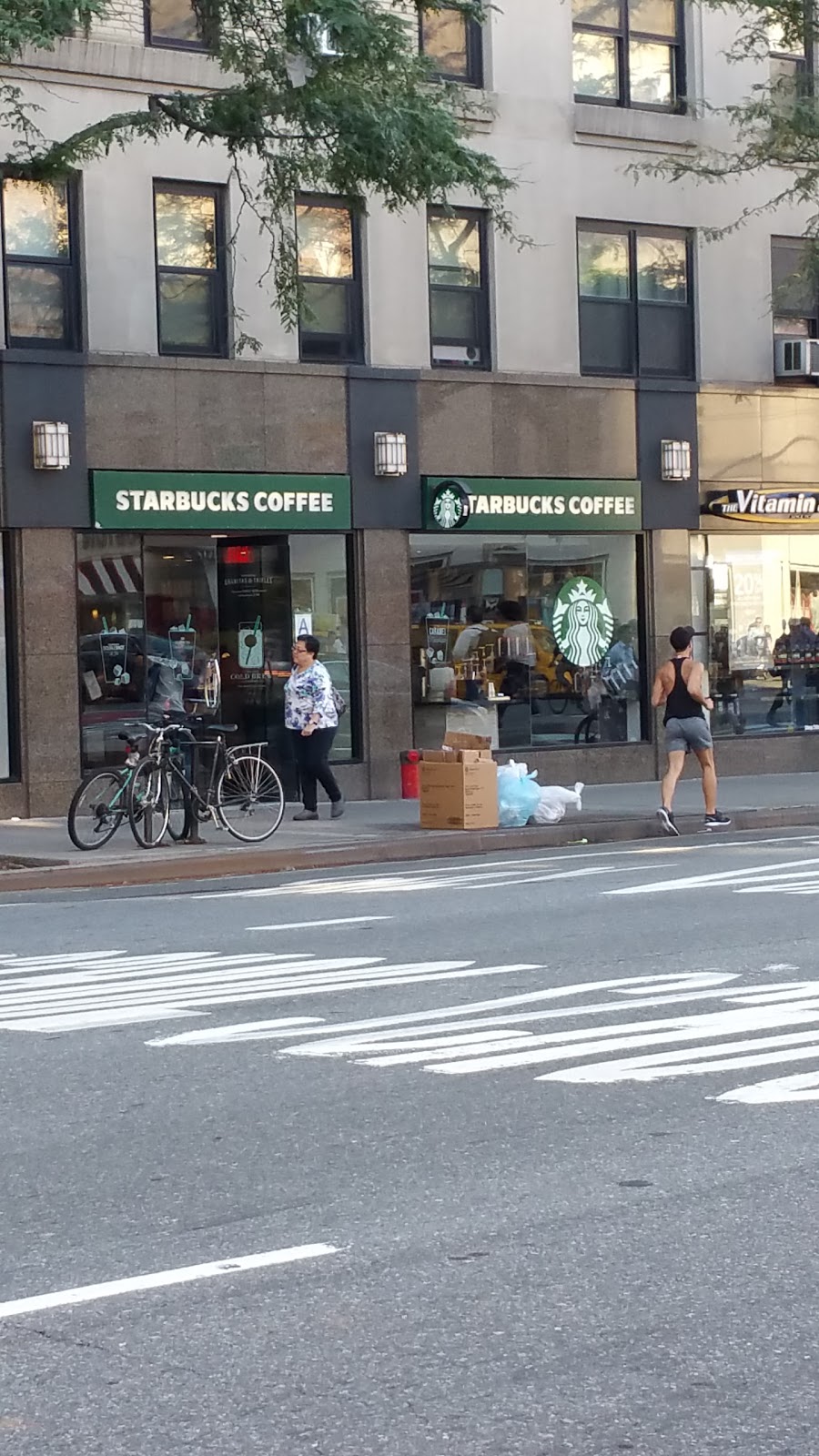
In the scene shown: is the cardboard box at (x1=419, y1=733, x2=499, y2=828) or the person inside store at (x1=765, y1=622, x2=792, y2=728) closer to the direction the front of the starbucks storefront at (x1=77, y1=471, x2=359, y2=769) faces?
the cardboard box

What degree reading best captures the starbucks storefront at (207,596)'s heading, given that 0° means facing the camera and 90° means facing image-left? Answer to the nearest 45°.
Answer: approximately 0°

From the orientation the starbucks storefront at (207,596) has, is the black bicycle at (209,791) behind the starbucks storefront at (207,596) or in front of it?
in front

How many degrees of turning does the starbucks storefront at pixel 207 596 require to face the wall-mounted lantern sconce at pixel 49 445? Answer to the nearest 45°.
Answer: approximately 45° to its right

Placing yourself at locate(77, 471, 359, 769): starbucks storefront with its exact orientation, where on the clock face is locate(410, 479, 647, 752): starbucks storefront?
locate(410, 479, 647, 752): starbucks storefront is roughly at 8 o'clock from locate(77, 471, 359, 769): starbucks storefront.

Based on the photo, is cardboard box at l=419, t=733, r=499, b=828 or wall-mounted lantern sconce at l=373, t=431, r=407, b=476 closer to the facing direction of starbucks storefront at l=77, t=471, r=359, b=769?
the cardboard box

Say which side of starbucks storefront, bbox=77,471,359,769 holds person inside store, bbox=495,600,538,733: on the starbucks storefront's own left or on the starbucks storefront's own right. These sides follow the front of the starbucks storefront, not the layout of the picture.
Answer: on the starbucks storefront's own left

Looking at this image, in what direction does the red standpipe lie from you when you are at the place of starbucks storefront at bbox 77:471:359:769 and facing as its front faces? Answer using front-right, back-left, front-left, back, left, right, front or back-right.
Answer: left

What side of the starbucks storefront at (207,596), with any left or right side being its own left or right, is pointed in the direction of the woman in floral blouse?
front

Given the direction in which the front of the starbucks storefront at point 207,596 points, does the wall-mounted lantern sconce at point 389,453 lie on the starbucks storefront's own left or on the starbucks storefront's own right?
on the starbucks storefront's own left

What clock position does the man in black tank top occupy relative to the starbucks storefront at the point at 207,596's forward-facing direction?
The man in black tank top is roughly at 10 o'clock from the starbucks storefront.

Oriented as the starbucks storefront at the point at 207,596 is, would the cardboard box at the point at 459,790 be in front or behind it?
in front

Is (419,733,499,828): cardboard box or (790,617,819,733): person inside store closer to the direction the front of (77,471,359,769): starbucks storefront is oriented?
the cardboard box

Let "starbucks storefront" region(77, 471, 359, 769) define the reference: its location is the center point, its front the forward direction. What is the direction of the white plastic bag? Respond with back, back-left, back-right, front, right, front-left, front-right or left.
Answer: front-left
